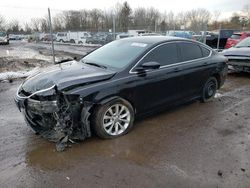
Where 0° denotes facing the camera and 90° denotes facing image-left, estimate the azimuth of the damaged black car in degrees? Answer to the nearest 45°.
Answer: approximately 45°

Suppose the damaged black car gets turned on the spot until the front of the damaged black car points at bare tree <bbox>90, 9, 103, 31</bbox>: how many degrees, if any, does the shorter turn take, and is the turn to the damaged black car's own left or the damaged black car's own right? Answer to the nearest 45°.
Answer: approximately 135° to the damaged black car's own right

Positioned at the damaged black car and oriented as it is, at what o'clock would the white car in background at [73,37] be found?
The white car in background is roughly at 4 o'clock from the damaged black car.

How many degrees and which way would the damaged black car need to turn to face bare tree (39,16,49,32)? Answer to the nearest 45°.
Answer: approximately 135° to its right

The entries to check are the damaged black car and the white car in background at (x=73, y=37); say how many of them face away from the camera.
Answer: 0

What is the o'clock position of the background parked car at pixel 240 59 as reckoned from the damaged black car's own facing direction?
The background parked car is roughly at 6 o'clock from the damaged black car.
